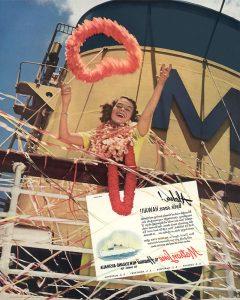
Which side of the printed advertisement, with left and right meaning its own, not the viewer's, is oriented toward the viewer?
front

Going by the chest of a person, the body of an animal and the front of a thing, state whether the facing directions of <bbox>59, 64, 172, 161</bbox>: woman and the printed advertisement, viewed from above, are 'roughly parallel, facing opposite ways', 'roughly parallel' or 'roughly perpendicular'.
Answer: roughly parallel

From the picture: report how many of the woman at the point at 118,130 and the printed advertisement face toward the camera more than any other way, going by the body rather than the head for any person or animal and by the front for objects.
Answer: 2

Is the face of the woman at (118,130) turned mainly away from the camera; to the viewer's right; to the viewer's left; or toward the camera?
toward the camera
